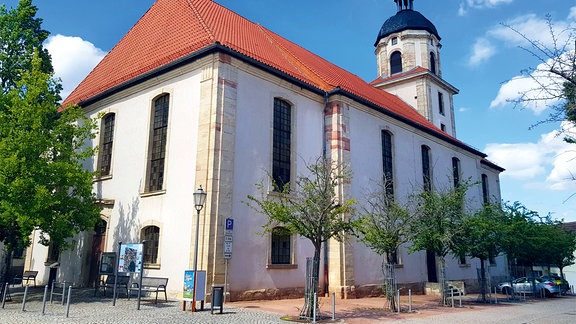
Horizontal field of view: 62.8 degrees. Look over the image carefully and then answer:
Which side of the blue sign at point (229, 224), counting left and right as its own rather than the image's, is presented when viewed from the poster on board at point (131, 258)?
right

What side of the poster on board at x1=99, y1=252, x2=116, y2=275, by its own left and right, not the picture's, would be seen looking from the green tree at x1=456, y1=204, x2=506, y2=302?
left

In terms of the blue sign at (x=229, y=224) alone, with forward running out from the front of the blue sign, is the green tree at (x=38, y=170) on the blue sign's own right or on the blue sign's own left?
on the blue sign's own right

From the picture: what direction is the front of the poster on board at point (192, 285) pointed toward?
toward the camera

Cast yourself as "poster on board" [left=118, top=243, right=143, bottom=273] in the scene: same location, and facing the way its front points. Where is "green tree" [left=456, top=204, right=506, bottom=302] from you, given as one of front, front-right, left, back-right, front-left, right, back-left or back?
left

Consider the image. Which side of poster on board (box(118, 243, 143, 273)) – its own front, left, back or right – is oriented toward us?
front

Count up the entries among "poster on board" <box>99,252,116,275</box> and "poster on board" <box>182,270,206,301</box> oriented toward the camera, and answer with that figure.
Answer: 2
